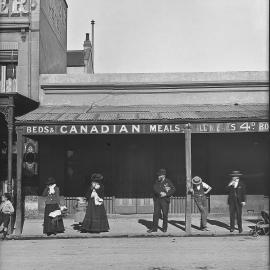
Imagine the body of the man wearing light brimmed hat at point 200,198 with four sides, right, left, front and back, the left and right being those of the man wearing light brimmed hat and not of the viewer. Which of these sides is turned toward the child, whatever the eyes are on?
right

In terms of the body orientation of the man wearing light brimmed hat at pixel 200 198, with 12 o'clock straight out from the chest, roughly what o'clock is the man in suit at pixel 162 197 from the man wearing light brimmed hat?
The man in suit is roughly at 2 o'clock from the man wearing light brimmed hat.

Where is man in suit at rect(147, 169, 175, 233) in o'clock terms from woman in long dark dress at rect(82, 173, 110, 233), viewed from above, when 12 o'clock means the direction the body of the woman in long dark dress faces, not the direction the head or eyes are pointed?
The man in suit is roughly at 12 o'clock from the woman in long dark dress.

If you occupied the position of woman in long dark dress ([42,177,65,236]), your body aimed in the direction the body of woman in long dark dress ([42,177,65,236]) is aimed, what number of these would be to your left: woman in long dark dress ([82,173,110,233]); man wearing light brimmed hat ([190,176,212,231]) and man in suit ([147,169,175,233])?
3

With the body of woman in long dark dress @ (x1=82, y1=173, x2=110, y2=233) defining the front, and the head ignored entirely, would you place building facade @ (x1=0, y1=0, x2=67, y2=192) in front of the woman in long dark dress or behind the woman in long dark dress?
behind

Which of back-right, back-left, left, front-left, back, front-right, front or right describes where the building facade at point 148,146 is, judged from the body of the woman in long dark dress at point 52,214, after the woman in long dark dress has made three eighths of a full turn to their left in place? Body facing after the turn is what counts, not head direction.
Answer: front

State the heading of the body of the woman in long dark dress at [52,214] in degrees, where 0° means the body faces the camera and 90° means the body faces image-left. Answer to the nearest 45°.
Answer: approximately 0°

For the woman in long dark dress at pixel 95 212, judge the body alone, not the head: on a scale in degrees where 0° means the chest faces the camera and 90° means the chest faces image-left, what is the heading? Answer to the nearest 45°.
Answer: approximately 0°

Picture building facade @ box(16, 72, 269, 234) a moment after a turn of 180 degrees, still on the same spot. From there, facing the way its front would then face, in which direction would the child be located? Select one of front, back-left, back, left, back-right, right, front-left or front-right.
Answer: back-left

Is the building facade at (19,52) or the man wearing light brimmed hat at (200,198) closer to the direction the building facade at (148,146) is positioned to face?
the man wearing light brimmed hat
